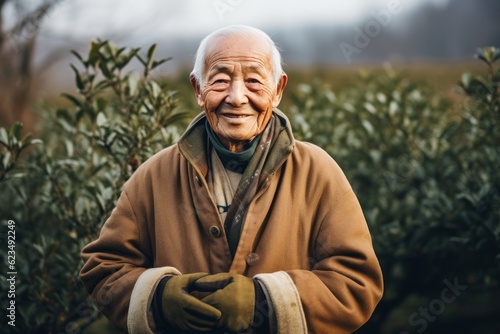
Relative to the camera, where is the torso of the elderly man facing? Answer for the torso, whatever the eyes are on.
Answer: toward the camera

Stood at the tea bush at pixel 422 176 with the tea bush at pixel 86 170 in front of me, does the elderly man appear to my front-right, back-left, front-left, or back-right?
front-left

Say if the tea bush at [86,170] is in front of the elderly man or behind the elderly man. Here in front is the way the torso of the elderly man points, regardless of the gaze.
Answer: behind

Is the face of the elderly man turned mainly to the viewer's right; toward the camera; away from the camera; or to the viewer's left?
toward the camera

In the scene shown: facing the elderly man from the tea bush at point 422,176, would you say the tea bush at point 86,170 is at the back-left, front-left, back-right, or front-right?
front-right

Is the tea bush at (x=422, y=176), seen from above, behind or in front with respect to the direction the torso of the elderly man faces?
behind
